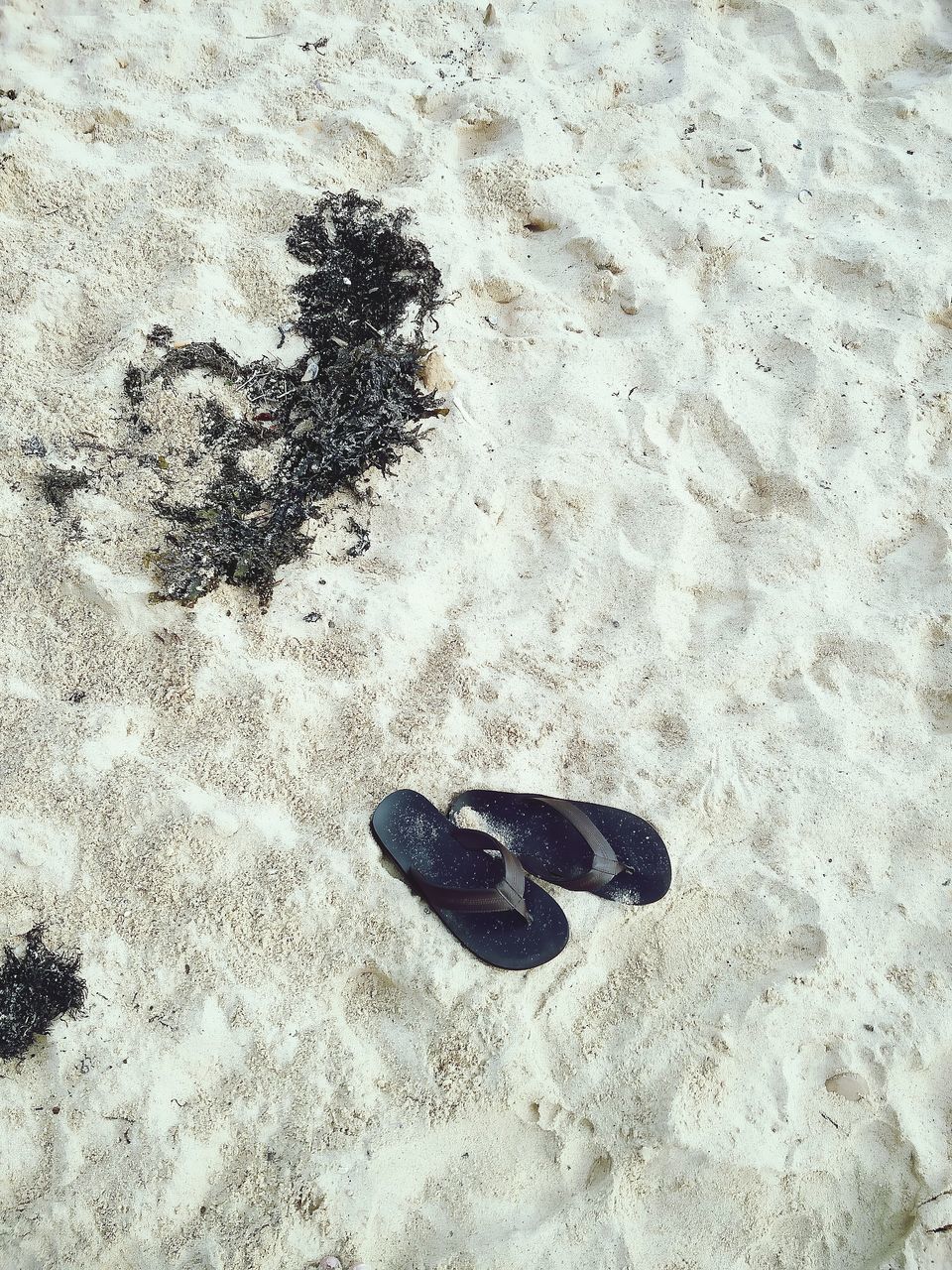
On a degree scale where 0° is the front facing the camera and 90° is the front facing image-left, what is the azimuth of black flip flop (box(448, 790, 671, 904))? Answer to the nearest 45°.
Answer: approximately 315°

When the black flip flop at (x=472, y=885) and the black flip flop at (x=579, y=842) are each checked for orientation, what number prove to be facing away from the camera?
0

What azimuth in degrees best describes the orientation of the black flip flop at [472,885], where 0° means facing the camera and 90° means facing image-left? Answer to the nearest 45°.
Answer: approximately 315°

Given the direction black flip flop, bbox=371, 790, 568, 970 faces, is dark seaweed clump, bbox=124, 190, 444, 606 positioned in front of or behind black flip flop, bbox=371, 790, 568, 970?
behind

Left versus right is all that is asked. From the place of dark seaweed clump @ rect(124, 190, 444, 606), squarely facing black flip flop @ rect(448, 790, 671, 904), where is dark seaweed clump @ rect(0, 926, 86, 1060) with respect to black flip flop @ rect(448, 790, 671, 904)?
right
